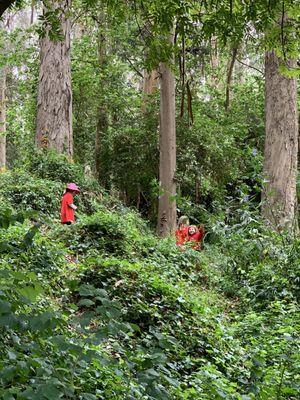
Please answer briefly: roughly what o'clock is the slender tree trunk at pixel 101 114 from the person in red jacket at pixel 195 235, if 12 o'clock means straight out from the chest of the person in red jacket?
The slender tree trunk is roughly at 4 o'clock from the person in red jacket.

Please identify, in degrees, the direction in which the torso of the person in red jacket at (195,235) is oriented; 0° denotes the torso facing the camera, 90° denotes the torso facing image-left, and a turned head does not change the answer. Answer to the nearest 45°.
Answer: approximately 45°

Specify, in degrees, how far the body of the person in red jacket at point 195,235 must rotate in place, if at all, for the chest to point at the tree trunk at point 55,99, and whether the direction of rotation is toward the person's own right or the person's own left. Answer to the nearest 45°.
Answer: approximately 90° to the person's own right

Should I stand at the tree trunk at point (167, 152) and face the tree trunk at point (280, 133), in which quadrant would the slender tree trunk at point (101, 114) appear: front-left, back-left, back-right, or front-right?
back-left

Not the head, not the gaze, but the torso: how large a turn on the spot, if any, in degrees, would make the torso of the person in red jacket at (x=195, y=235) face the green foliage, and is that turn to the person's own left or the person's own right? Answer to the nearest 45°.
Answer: approximately 45° to the person's own right
